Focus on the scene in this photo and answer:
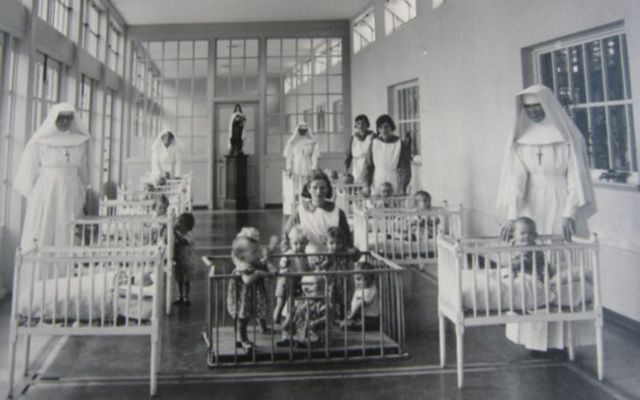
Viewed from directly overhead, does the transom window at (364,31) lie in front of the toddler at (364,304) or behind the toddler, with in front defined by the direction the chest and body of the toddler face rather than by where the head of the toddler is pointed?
behind

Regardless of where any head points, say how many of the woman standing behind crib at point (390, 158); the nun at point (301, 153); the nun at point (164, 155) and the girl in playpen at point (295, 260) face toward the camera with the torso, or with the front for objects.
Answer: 4

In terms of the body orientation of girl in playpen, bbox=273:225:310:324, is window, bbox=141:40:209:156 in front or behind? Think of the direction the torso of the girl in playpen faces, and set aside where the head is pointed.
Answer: behind

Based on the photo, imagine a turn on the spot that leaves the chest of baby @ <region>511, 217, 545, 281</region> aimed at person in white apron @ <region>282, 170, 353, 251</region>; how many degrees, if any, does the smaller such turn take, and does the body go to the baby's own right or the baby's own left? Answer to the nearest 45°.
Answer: approximately 90° to the baby's own right

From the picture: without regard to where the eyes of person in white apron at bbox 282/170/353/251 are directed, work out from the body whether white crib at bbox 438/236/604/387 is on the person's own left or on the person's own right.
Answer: on the person's own left

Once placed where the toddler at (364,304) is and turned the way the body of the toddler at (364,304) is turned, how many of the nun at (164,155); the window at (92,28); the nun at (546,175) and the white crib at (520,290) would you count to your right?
2

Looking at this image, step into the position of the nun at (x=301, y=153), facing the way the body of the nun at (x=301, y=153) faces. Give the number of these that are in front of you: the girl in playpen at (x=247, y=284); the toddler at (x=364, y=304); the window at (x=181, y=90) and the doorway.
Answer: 2

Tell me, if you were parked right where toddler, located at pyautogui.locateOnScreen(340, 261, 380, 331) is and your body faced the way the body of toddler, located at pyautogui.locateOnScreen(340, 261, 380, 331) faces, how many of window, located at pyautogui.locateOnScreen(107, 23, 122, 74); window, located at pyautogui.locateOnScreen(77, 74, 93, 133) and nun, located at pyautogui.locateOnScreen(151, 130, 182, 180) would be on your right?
3

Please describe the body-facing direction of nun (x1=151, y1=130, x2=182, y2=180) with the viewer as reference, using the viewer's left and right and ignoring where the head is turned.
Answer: facing the viewer

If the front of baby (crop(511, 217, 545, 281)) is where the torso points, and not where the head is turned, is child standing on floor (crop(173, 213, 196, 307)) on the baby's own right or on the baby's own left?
on the baby's own right

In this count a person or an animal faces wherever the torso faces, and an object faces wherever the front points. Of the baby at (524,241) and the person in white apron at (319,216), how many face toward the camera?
2

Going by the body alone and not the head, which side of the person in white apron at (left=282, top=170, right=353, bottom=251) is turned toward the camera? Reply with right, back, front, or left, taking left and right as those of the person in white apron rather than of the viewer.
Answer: front

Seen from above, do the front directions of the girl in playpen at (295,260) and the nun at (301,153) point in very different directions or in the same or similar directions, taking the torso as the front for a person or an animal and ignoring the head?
same or similar directions

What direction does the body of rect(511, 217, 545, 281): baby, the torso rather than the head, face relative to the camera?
toward the camera

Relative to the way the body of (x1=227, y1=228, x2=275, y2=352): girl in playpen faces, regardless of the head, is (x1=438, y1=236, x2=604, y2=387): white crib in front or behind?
in front

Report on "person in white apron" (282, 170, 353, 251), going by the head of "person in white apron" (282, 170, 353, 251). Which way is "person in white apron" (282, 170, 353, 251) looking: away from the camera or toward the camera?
toward the camera

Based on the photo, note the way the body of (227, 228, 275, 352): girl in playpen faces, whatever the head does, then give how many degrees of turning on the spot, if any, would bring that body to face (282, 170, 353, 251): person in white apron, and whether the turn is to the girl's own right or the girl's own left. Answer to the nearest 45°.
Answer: approximately 90° to the girl's own left
